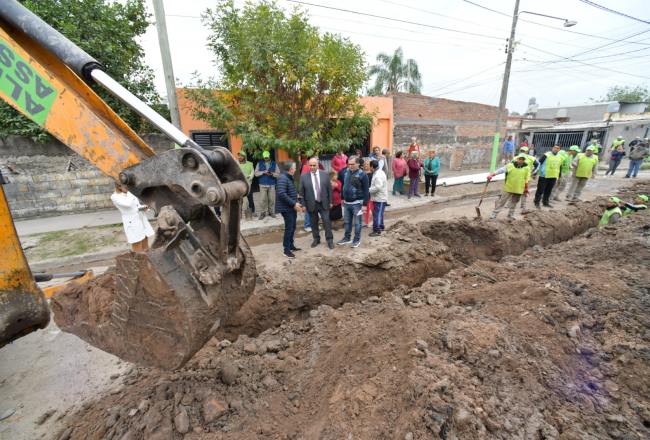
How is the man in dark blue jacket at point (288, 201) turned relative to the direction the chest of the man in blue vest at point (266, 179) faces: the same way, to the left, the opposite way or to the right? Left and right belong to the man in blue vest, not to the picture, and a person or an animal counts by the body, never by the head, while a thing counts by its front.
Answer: to the left

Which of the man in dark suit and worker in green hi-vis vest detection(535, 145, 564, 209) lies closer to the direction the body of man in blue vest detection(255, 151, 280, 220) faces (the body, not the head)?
the man in dark suit

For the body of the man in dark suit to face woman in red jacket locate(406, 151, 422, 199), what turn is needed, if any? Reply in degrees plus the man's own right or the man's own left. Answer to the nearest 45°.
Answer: approximately 135° to the man's own left

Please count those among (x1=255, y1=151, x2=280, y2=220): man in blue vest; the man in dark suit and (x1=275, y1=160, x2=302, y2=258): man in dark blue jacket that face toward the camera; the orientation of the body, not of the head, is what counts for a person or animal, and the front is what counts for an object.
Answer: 2

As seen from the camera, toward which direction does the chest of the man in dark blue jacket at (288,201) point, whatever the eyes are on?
to the viewer's right

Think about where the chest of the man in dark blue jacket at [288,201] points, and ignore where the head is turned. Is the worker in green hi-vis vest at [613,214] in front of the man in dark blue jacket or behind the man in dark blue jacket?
in front

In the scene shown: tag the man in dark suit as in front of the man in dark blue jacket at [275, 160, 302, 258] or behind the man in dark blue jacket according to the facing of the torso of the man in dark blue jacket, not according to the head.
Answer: in front

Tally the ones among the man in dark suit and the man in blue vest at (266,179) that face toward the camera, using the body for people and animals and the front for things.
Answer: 2
